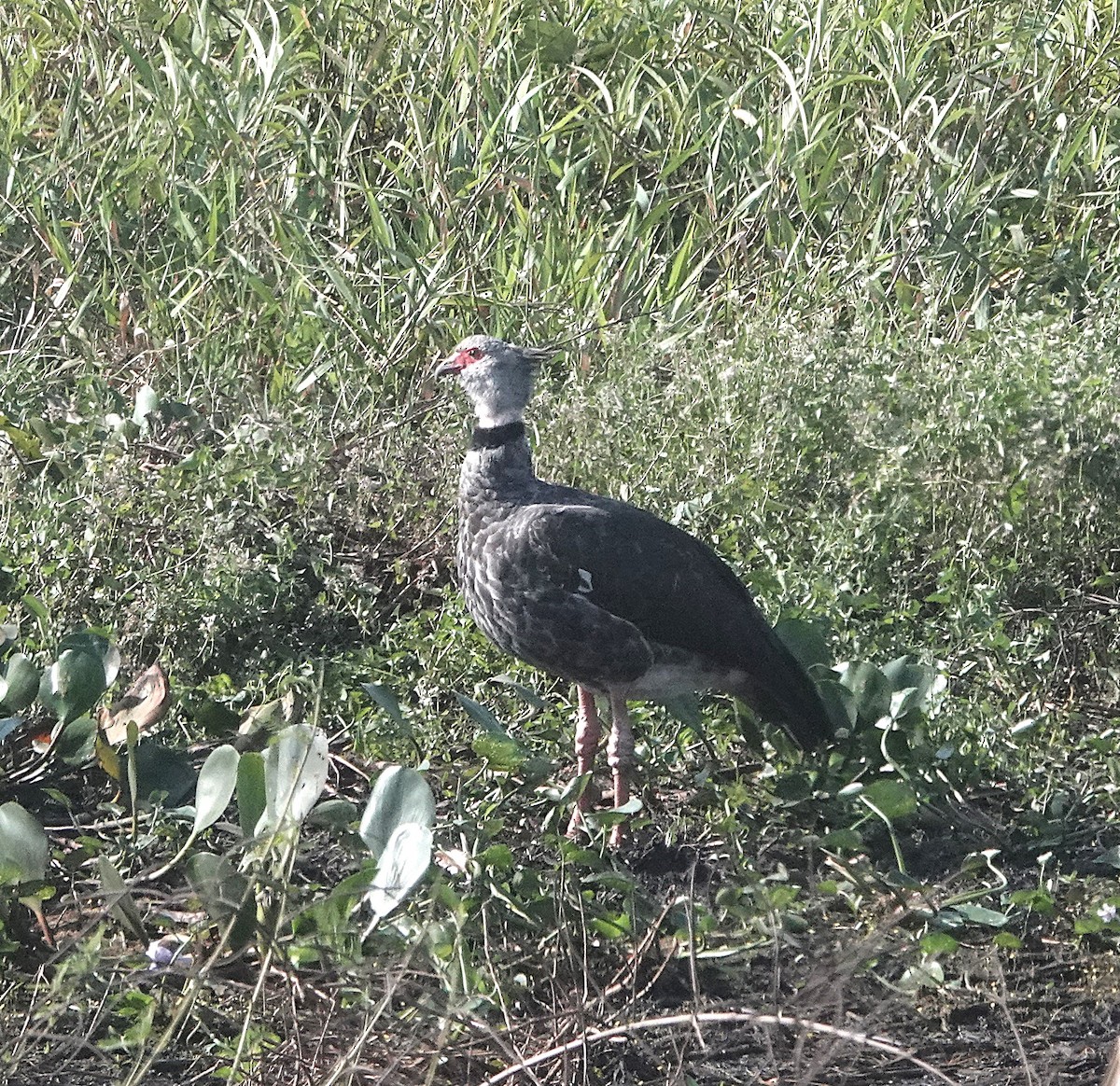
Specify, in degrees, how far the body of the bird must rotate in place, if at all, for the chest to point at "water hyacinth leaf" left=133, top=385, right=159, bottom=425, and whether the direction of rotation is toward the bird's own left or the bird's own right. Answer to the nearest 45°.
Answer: approximately 45° to the bird's own right

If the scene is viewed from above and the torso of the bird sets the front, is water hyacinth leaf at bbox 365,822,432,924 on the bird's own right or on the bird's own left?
on the bird's own left

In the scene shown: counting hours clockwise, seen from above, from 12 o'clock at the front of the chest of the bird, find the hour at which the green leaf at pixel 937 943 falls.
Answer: The green leaf is roughly at 8 o'clock from the bird.

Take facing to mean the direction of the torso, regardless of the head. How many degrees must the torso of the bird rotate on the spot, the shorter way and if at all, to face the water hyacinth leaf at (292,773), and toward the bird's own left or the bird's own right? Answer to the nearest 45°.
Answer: approximately 45° to the bird's own left

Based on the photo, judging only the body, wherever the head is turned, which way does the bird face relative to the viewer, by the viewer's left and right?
facing to the left of the viewer

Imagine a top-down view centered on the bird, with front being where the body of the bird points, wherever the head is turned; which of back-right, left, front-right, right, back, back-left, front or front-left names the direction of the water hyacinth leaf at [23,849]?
front-left

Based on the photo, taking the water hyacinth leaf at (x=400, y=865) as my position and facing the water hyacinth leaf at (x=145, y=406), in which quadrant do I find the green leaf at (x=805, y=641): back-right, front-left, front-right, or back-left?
front-right
